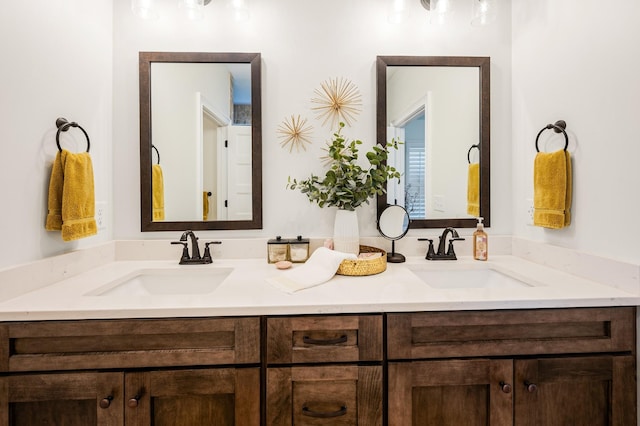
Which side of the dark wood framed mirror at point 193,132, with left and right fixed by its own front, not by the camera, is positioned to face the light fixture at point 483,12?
left

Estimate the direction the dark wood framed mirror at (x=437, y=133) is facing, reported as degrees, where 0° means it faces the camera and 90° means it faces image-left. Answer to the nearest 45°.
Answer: approximately 0°

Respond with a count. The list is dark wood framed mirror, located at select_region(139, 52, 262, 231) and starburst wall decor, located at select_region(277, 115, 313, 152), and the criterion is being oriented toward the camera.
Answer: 2

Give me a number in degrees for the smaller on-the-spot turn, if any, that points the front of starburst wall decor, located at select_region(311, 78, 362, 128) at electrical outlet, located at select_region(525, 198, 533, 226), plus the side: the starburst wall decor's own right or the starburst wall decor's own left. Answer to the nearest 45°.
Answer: approximately 90° to the starburst wall decor's own left

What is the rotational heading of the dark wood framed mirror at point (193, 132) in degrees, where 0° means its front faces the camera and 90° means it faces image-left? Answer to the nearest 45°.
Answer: approximately 0°
